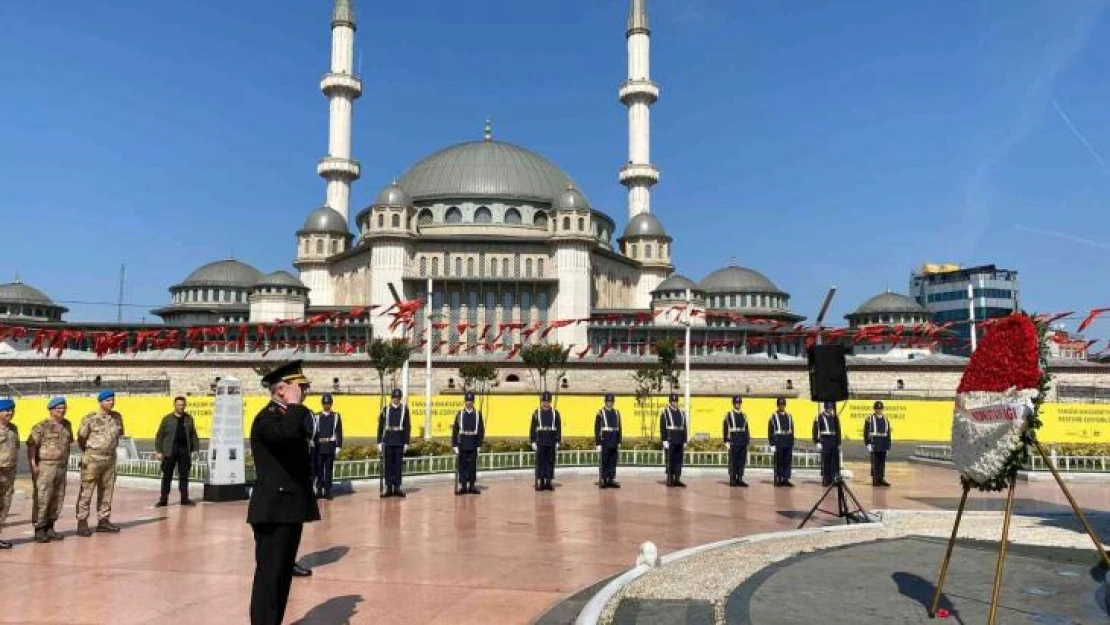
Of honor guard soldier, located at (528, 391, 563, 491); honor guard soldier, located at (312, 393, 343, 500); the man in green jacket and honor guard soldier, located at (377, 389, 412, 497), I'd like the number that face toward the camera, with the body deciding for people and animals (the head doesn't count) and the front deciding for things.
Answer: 4

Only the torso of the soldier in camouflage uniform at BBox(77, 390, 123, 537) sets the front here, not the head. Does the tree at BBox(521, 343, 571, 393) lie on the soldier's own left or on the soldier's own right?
on the soldier's own left

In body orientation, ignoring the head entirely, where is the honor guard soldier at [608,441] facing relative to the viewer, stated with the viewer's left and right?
facing the viewer

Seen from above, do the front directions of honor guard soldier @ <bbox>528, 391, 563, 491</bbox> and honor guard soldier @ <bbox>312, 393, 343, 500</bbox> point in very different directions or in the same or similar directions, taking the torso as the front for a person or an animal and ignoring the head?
same or similar directions

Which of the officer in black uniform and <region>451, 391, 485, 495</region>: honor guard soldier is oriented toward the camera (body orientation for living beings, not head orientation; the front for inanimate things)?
the honor guard soldier

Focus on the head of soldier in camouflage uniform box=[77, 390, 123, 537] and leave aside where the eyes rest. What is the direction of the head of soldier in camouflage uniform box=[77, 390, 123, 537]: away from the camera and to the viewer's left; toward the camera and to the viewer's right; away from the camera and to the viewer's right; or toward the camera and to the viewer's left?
toward the camera and to the viewer's right

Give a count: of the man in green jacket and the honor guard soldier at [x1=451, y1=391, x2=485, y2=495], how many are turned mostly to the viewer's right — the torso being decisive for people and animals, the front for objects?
0

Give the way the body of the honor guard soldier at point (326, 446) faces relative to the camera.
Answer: toward the camera

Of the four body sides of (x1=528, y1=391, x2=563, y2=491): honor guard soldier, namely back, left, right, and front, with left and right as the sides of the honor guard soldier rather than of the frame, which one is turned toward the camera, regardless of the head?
front

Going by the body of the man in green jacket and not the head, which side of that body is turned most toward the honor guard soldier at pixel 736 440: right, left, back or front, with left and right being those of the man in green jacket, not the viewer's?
left

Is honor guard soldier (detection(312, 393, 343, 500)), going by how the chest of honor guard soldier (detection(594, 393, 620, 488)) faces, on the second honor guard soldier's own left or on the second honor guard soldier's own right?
on the second honor guard soldier's own right

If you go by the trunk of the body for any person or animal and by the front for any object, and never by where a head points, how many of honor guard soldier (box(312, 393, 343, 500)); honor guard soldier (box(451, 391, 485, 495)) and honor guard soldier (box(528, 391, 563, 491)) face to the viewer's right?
0

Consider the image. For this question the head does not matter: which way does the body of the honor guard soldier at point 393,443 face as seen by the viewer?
toward the camera

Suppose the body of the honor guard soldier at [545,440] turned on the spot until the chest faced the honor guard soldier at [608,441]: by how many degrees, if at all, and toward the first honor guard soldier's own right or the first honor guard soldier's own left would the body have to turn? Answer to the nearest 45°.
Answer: approximately 135° to the first honor guard soldier's own left

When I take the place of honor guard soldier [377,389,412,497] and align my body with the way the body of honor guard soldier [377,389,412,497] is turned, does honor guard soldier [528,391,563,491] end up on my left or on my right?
on my left
